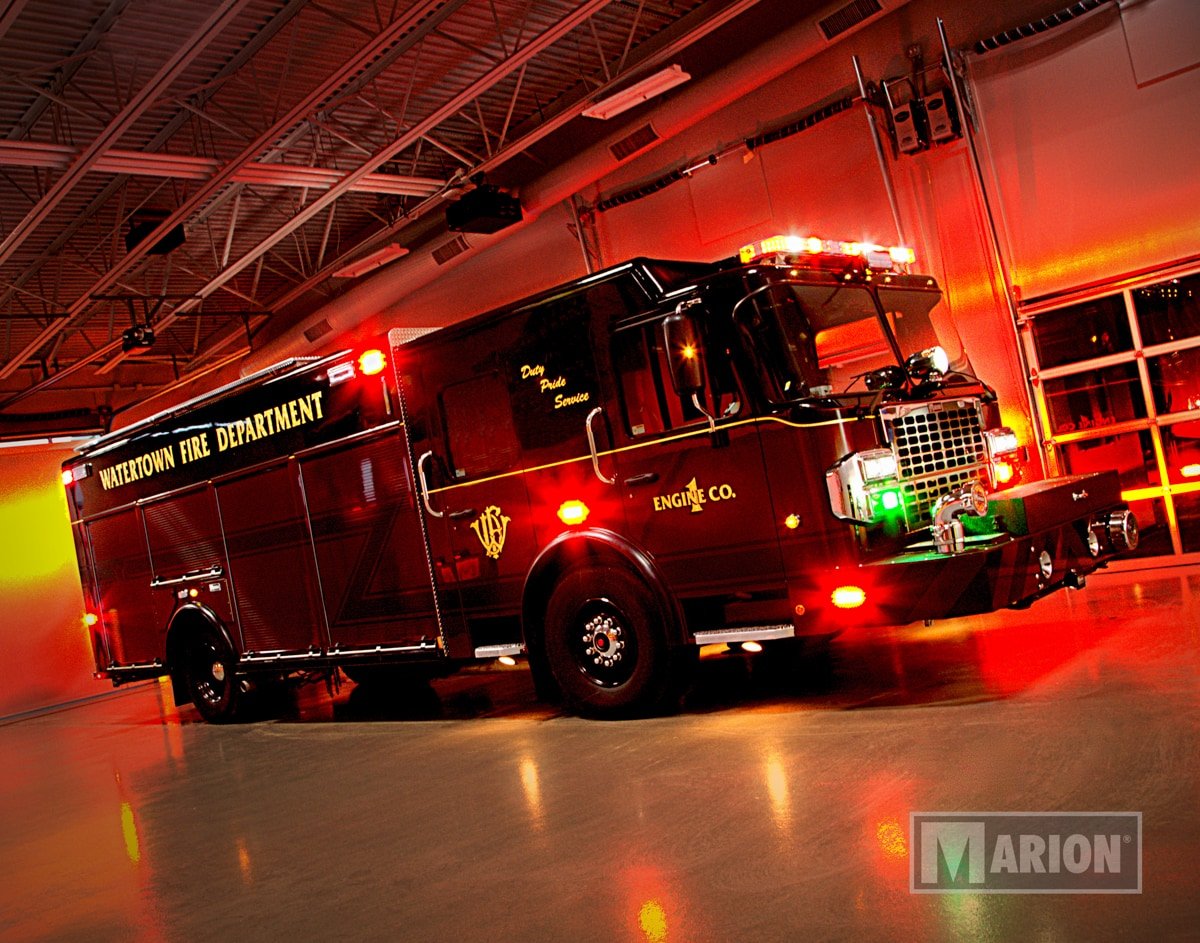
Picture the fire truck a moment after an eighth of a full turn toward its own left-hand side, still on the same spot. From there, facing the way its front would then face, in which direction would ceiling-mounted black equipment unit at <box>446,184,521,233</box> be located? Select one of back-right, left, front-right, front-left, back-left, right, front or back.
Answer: left

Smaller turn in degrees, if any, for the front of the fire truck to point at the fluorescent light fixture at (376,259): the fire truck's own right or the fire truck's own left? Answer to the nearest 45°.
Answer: approximately 135° to the fire truck's own left

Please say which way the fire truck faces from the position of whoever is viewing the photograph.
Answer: facing the viewer and to the right of the viewer
